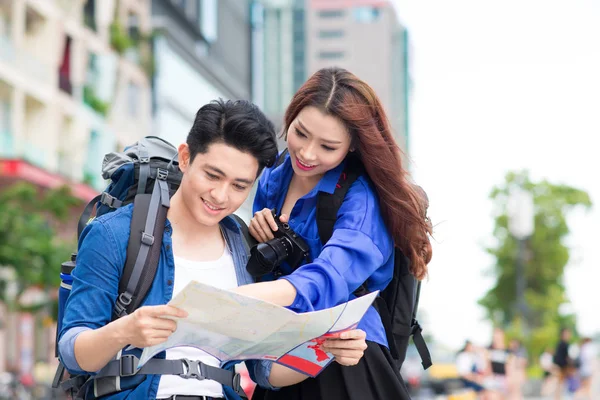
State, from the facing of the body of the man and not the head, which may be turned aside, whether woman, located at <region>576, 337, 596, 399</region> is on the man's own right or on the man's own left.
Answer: on the man's own left

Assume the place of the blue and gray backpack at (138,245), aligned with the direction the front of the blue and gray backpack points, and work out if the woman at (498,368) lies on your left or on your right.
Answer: on your right

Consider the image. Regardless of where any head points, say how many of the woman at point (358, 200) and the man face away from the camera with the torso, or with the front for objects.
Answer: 0

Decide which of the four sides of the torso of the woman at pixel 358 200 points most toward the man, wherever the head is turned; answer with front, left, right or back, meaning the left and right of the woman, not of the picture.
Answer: front

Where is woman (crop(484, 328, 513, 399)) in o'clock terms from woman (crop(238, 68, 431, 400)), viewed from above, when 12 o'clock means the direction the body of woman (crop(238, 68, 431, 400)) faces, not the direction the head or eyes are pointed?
woman (crop(484, 328, 513, 399)) is roughly at 5 o'clock from woman (crop(238, 68, 431, 400)).

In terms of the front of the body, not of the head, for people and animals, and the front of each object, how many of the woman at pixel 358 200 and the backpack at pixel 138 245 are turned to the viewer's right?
0

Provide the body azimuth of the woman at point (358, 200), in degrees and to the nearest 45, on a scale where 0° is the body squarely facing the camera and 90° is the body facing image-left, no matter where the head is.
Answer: approximately 45°

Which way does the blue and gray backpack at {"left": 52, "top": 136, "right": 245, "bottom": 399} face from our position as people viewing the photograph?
facing away from the viewer and to the left of the viewer

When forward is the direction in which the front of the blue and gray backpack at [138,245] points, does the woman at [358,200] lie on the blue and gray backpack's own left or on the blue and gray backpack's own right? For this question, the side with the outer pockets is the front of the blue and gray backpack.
on the blue and gray backpack's own right
